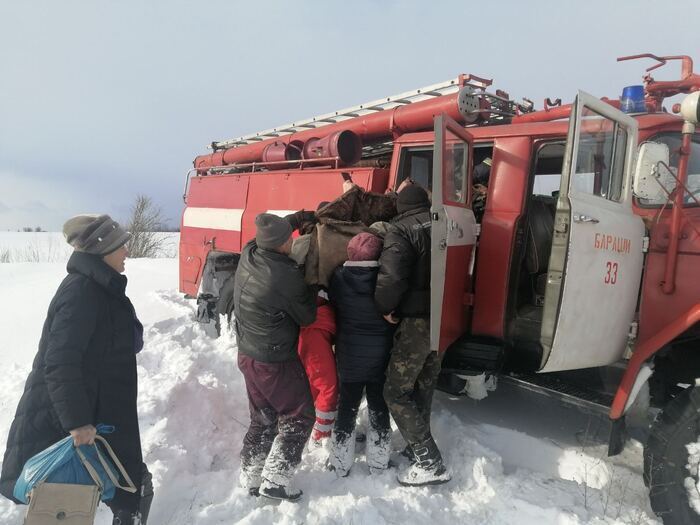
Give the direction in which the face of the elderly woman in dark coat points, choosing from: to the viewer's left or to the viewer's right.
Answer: to the viewer's right

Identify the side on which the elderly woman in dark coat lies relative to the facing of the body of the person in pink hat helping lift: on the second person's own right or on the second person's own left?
on the second person's own left

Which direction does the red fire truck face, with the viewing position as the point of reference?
facing the viewer and to the right of the viewer

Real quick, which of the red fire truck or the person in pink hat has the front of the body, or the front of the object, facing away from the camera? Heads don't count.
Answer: the person in pink hat

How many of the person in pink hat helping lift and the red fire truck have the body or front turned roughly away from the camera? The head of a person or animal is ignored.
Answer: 1

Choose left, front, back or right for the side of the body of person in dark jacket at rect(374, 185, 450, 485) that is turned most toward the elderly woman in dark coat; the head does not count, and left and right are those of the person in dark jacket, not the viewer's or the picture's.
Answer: left

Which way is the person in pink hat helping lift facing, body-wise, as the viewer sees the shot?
away from the camera

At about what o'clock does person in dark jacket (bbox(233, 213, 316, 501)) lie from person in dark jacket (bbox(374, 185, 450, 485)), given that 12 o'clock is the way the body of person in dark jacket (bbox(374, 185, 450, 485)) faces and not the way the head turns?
person in dark jacket (bbox(233, 213, 316, 501)) is roughly at 10 o'clock from person in dark jacket (bbox(374, 185, 450, 485)).

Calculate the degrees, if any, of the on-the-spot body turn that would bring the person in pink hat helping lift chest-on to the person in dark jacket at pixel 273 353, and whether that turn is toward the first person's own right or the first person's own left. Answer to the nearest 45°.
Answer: approximately 135° to the first person's own left

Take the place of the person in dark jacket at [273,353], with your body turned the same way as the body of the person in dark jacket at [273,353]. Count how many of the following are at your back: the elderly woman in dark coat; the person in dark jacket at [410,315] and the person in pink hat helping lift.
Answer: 1

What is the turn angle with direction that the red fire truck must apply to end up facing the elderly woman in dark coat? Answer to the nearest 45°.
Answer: approximately 90° to its right

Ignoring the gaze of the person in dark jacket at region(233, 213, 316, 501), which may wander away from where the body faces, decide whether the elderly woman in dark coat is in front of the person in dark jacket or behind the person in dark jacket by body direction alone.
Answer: behind

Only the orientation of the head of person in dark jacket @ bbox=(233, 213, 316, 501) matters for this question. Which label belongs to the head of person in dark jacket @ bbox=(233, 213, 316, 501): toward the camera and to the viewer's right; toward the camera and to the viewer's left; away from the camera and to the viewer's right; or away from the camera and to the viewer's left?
away from the camera and to the viewer's right
